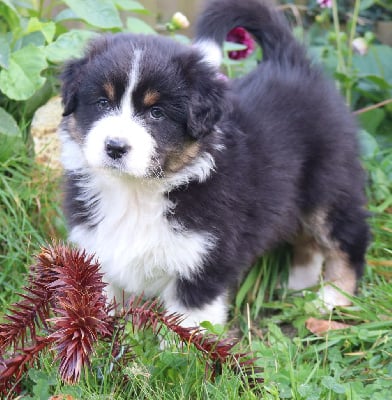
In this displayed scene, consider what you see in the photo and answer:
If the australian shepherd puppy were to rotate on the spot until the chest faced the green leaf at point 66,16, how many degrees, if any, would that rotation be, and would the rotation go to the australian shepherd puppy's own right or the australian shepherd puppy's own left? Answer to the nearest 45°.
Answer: approximately 90° to the australian shepherd puppy's own right

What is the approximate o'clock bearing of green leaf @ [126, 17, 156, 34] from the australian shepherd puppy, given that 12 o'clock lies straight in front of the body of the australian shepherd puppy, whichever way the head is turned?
The green leaf is roughly at 4 o'clock from the australian shepherd puppy.

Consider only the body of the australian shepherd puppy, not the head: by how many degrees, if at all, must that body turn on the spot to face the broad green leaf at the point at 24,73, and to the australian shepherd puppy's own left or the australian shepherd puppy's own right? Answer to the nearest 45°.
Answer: approximately 90° to the australian shepherd puppy's own right

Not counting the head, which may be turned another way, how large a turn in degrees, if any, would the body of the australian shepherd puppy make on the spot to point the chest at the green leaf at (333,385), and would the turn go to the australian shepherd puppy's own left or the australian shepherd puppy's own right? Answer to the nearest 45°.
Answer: approximately 90° to the australian shepherd puppy's own left

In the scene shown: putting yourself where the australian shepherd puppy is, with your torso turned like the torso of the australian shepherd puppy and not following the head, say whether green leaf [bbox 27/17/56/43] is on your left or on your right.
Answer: on your right

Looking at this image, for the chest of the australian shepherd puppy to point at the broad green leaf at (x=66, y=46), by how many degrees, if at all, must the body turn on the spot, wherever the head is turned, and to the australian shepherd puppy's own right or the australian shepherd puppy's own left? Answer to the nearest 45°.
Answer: approximately 90° to the australian shepherd puppy's own right

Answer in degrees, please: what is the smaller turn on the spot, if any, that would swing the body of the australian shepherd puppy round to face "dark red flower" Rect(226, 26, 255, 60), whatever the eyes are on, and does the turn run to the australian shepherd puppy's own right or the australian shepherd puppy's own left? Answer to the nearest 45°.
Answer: approximately 135° to the australian shepherd puppy's own right

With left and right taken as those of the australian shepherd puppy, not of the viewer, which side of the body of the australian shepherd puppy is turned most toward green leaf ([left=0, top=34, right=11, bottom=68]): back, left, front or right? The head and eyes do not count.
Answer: right

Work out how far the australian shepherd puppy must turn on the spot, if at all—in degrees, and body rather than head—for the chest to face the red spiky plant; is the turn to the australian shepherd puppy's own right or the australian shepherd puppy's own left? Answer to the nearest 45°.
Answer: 0° — it already faces it

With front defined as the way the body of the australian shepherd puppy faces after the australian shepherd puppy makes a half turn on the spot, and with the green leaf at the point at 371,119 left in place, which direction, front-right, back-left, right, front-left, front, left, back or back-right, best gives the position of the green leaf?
front

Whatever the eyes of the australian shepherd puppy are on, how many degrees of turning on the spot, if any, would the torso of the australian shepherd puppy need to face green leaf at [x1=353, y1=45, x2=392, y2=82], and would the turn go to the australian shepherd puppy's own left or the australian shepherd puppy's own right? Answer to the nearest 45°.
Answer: approximately 180°

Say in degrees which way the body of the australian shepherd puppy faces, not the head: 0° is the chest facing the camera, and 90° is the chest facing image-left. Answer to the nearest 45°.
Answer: approximately 45°
